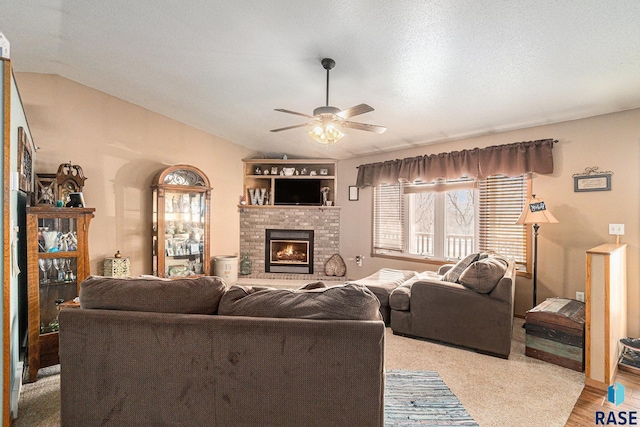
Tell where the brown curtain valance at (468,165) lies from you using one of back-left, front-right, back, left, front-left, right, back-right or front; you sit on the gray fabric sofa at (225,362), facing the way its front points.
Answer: front-right

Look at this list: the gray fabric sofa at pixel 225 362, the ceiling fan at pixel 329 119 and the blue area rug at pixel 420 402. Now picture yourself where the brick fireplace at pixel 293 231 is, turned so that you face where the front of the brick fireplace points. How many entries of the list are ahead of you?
3

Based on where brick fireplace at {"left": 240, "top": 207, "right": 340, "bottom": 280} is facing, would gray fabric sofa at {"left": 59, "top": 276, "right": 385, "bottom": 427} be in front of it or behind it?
in front

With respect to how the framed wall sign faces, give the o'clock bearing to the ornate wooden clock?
The ornate wooden clock is roughly at 2 o'clock from the framed wall sign.

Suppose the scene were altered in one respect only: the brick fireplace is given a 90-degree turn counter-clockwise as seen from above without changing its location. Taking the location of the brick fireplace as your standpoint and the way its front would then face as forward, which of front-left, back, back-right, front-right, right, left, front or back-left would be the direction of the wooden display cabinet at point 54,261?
back-right

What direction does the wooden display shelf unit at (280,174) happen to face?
toward the camera

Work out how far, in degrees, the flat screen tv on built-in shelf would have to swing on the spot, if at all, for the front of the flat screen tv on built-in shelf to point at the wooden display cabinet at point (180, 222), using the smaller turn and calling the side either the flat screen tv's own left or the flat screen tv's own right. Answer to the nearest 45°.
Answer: approximately 45° to the flat screen tv's own right

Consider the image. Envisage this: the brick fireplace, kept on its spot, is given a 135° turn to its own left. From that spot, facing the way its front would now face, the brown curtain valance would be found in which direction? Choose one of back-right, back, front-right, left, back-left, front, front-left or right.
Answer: right

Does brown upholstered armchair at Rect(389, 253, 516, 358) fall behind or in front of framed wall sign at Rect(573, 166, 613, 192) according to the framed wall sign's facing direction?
in front

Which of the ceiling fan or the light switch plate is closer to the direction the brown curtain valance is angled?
the ceiling fan

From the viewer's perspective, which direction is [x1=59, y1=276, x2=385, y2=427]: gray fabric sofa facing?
away from the camera

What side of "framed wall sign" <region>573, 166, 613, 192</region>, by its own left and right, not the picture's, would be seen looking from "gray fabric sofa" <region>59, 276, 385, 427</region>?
front

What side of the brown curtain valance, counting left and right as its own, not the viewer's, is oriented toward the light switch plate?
left
